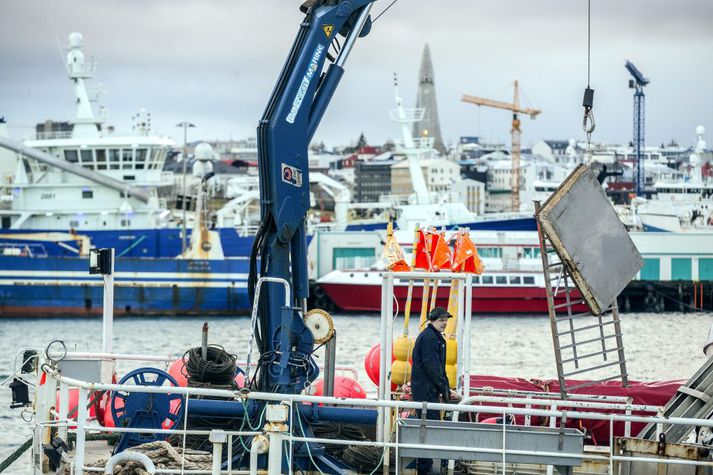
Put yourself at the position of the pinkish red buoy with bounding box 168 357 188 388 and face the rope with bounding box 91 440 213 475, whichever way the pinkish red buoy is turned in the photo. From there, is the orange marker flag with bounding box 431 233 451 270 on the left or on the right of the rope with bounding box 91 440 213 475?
left

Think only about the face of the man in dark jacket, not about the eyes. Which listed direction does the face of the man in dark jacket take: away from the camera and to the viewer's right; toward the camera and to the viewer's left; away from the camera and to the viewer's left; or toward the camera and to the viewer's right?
toward the camera and to the viewer's right

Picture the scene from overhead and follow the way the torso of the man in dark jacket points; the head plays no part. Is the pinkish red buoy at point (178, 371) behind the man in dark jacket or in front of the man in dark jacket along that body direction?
behind
